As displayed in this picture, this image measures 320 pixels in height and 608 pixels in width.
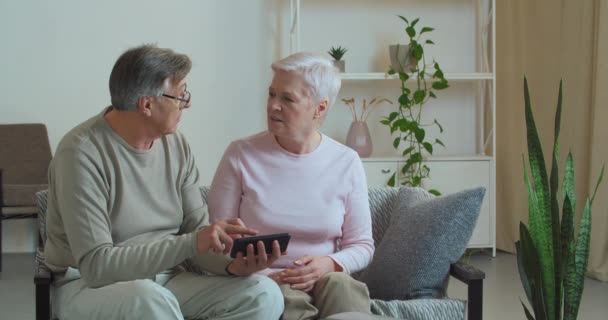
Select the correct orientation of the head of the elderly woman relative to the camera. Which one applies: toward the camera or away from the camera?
toward the camera

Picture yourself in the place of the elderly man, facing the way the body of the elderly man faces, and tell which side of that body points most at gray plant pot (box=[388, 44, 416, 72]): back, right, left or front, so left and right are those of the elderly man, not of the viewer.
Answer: left

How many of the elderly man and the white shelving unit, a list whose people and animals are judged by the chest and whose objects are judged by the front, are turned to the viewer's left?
0

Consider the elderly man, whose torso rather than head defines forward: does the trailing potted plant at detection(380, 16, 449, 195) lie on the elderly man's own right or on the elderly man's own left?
on the elderly man's own left

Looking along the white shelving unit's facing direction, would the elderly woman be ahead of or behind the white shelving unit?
ahead

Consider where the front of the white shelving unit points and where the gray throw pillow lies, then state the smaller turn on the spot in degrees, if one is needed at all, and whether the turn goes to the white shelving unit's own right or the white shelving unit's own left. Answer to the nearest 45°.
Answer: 0° — it already faces it

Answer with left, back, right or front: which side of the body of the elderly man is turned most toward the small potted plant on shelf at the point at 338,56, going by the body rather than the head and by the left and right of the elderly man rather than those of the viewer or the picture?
left

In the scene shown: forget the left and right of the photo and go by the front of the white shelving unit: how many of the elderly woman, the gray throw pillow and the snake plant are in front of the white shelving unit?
3

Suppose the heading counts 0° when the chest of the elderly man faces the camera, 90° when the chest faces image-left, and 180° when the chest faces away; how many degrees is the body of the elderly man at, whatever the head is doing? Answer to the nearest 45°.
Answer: approximately 315°

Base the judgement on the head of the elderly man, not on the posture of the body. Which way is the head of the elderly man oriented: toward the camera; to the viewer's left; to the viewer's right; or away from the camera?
to the viewer's right

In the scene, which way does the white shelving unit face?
toward the camera
